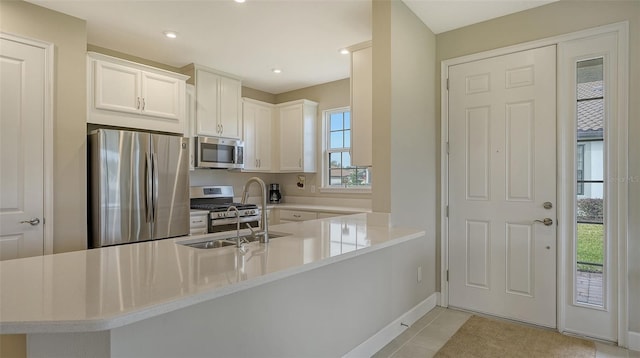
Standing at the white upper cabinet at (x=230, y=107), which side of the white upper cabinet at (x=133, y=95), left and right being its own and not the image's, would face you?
left

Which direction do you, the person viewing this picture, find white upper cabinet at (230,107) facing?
facing the viewer and to the right of the viewer

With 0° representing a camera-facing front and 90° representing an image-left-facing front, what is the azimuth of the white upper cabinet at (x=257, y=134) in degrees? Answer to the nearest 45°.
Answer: approximately 315°

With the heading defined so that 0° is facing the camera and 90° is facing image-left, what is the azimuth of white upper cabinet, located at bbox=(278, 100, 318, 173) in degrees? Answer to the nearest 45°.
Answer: approximately 45°

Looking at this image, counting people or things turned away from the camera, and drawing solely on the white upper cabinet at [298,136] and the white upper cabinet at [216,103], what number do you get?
0

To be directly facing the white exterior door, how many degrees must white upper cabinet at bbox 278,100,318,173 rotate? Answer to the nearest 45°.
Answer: approximately 90° to its left

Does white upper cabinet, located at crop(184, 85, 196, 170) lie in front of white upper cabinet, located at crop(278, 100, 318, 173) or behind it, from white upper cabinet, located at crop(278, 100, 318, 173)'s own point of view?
in front

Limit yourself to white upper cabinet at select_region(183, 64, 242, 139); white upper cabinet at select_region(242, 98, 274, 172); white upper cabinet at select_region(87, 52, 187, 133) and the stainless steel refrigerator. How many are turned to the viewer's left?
0

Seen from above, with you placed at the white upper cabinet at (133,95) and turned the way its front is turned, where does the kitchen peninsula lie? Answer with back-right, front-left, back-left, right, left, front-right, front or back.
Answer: front-right

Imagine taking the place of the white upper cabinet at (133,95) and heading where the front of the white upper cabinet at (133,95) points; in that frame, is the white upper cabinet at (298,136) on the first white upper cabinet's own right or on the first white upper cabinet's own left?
on the first white upper cabinet's own left

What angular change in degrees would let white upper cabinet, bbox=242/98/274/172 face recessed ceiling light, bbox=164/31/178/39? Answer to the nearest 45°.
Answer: approximately 90° to its right

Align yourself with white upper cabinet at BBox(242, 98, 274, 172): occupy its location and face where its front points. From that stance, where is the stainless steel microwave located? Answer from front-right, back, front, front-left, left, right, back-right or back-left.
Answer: right
